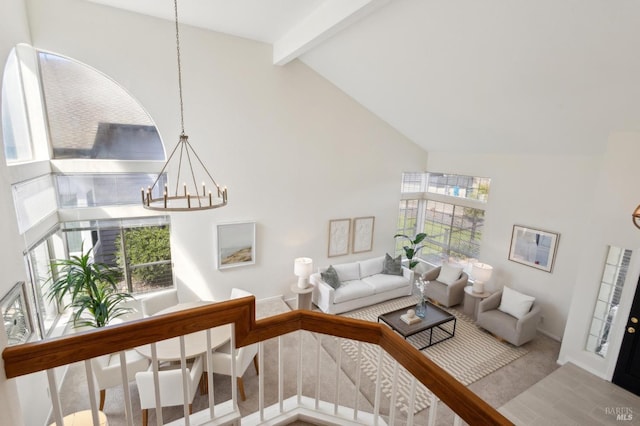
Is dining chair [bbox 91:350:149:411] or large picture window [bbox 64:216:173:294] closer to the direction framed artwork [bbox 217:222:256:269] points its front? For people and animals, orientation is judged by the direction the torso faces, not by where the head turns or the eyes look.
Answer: the dining chair

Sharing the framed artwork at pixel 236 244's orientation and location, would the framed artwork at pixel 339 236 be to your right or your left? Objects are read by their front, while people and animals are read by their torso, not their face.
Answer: on your left

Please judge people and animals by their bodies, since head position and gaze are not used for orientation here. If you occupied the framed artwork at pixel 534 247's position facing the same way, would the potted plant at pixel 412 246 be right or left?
on its right

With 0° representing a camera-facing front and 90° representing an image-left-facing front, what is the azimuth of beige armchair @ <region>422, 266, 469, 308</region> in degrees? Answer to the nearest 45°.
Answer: approximately 45°

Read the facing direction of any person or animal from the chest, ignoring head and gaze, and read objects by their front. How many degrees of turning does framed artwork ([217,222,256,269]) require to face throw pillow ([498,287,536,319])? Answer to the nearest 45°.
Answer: approximately 45° to its left

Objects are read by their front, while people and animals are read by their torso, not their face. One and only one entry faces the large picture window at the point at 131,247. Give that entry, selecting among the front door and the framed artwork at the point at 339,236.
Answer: the front door

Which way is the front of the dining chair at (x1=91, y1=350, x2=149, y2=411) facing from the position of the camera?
facing away from the viewer and to the right of the viewer

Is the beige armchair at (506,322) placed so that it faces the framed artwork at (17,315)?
yes

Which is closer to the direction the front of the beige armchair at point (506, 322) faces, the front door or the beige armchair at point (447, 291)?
the beige armchair
